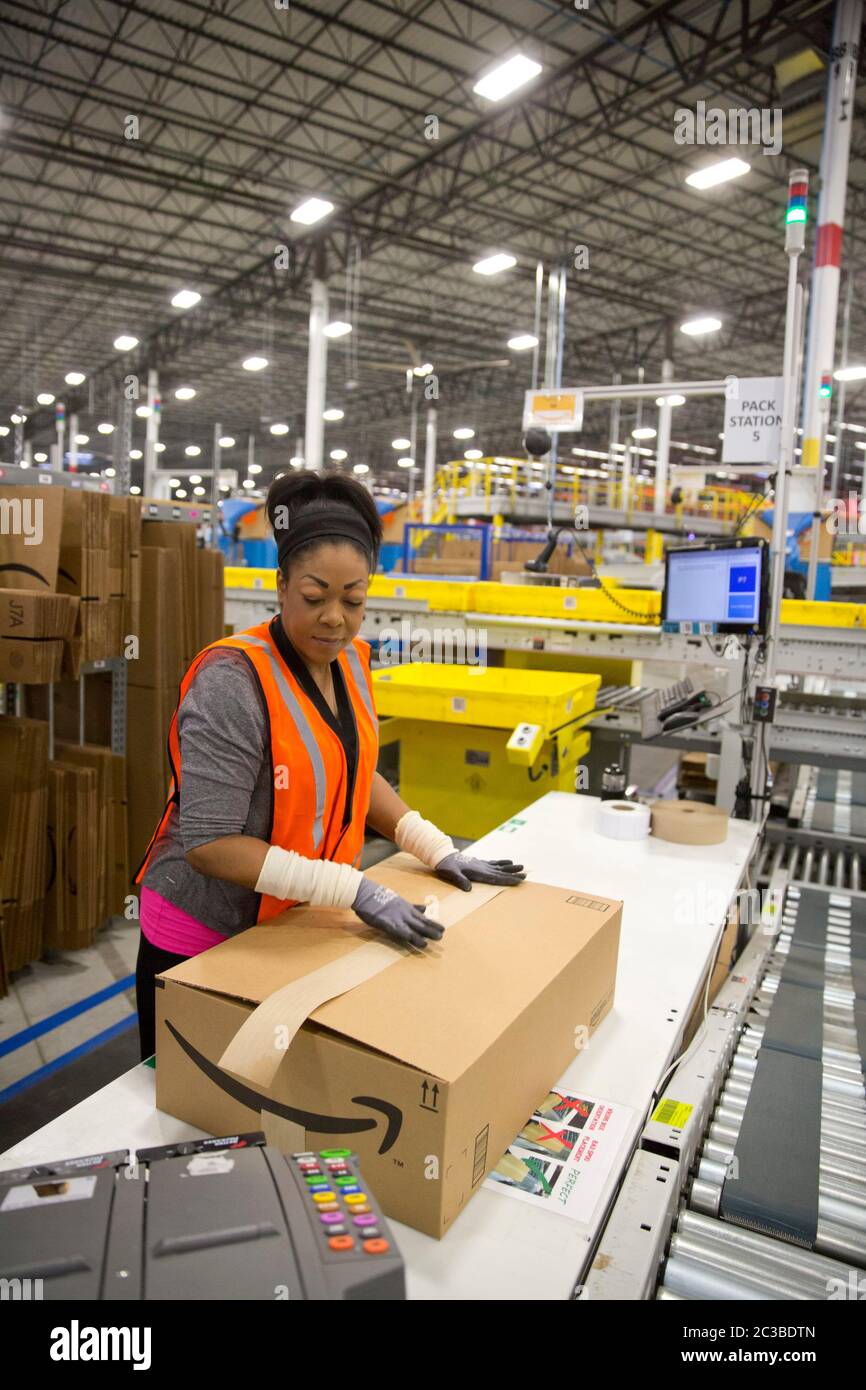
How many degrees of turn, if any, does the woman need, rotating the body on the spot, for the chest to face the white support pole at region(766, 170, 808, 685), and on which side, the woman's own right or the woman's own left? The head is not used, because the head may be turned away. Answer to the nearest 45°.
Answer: approximately 90° to the woman's own left

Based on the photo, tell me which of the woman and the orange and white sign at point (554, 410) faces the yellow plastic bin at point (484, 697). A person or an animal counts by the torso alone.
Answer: the orange and white sign

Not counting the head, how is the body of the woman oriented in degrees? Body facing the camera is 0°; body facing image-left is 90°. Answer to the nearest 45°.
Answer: approximately 315°

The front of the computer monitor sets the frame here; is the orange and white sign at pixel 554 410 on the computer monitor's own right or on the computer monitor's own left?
on the computer monitor's own right

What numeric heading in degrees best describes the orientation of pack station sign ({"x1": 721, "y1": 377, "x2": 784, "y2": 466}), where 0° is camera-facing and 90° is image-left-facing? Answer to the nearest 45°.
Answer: approximately 0°

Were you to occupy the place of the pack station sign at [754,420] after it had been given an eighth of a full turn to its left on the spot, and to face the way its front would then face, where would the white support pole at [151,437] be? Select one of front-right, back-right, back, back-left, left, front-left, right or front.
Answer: back

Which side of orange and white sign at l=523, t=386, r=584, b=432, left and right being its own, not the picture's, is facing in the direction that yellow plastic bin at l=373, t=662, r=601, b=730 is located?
front

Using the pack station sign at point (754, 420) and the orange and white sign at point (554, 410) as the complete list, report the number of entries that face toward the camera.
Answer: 2

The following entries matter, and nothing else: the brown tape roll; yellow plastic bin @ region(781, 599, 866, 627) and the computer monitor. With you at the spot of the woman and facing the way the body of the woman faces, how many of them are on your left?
3
